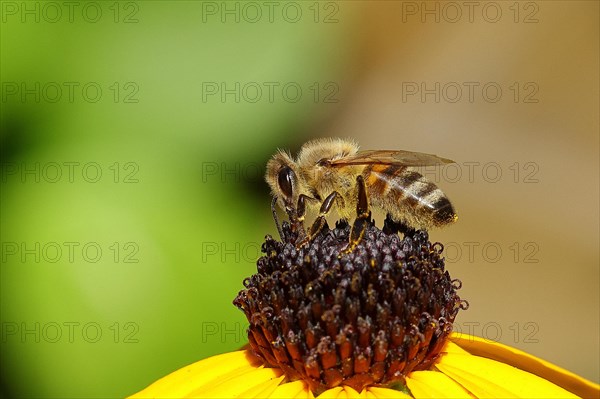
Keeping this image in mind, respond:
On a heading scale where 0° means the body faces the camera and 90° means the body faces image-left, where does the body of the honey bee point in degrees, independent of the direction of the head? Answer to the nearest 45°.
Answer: approximately 90°
